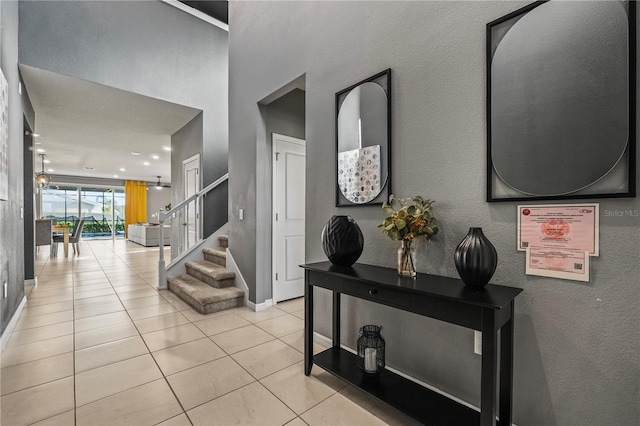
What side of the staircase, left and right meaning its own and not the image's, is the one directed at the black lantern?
left

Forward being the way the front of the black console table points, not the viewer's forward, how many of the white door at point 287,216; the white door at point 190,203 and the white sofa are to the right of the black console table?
3

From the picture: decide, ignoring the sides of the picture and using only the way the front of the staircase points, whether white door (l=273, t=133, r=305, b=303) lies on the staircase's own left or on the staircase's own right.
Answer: on the staircase's own left

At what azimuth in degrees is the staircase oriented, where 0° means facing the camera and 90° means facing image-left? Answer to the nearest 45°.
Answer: approximately 45°

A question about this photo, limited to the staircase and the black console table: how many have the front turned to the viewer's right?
0

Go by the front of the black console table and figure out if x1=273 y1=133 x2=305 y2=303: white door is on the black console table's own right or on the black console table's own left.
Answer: on the black console table's own right

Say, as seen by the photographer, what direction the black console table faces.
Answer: facing the viewer and to the left of the viewer

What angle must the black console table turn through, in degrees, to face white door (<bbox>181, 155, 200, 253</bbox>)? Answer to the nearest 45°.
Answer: approximately 90° to its right

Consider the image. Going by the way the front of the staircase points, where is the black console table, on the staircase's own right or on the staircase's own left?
on the staircase's own left

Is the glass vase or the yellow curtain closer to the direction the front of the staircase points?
the glass vase

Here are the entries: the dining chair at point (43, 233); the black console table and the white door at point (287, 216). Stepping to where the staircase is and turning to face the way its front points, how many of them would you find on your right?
1

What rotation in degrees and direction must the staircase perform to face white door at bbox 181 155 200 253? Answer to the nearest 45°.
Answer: approximately 135° to its right

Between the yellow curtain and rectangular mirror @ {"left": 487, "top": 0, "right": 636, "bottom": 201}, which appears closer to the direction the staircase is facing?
the rectangular mirror

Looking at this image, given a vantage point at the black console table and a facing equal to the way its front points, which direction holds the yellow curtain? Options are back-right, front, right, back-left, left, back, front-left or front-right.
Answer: right

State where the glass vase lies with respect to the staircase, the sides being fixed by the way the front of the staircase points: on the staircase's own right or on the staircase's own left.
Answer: on the staircase's own left
